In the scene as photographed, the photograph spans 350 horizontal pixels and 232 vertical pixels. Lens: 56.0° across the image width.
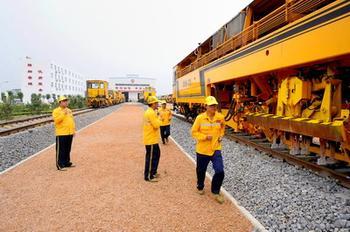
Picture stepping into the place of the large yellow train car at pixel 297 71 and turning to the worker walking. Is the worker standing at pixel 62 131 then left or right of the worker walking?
right

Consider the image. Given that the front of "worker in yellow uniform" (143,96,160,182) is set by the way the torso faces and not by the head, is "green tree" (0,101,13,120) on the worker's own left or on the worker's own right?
on the worker's own left
